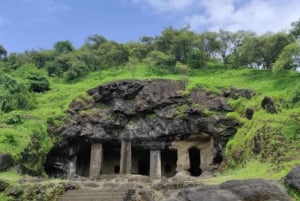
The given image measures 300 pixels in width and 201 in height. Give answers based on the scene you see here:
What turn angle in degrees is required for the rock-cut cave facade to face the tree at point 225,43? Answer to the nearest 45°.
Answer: approximately 135° to its left

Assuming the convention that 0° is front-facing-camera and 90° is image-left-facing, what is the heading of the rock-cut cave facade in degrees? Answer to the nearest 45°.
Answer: approximately 0°

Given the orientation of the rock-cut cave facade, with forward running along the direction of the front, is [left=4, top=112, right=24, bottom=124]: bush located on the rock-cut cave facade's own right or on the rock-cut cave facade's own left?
on the rock-cut cave facade's own right

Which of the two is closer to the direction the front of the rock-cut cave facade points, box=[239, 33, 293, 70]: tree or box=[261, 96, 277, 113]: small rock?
the small rock

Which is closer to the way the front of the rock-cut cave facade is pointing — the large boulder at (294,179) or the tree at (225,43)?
the large boulder

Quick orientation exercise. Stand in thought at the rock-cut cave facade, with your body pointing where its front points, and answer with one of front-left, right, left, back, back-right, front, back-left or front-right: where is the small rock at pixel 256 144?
front-left

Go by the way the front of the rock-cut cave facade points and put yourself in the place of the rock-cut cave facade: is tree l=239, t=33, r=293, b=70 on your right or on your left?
on your left

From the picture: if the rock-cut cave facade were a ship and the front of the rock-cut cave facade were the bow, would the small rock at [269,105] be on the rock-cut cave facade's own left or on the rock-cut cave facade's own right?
on the rock-cut cave facade's own left

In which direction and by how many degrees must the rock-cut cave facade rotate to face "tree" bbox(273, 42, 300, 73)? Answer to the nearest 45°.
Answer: approximately 90° to its left

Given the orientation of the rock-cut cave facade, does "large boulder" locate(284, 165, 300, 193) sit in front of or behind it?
in front

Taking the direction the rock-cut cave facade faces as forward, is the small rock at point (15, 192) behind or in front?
in front

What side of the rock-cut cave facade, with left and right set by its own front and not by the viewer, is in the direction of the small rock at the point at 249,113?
left
